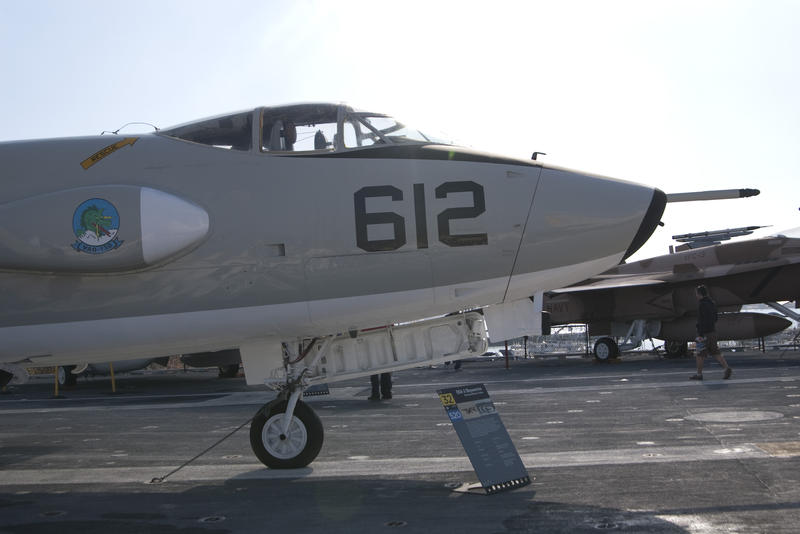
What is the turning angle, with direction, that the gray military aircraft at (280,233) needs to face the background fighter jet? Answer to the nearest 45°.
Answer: approximately 45° to its left

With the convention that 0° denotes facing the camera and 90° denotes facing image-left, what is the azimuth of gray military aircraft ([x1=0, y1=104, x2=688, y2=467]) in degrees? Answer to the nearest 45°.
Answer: approximately 270°
